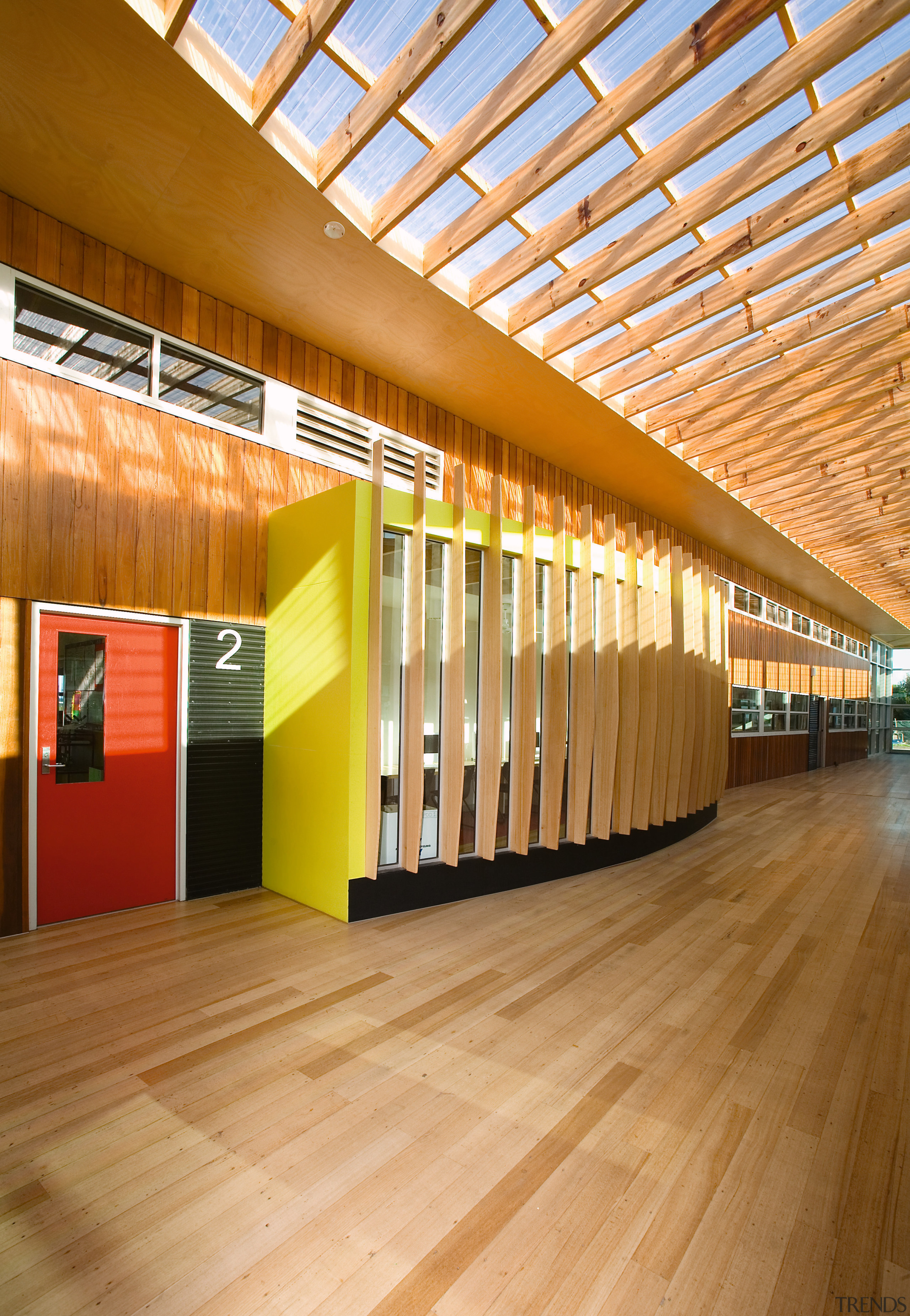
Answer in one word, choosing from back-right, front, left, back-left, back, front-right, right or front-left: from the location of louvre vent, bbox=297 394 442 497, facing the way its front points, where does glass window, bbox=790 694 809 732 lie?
left

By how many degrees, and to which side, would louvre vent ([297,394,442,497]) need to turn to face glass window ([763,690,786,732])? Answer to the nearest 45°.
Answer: approximately 90° to its left

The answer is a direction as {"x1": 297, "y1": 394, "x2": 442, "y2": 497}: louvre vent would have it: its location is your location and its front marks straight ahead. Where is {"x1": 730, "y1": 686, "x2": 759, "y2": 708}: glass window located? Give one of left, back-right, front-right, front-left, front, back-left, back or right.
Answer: left

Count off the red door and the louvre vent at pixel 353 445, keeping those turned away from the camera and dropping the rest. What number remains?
0

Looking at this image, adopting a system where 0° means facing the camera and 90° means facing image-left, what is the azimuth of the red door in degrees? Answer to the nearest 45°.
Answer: approximately 315°

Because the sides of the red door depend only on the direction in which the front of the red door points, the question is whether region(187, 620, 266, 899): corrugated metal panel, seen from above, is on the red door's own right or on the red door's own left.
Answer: on the red door's own left

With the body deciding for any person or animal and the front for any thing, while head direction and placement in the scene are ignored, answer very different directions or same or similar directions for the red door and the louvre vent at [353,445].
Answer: same or similar directions

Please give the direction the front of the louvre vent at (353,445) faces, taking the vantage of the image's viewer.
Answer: facing the viewer and to the right of the viewer

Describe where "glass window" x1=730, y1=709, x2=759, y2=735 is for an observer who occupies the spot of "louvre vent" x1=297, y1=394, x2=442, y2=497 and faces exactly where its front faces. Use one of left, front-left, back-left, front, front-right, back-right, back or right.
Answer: left
